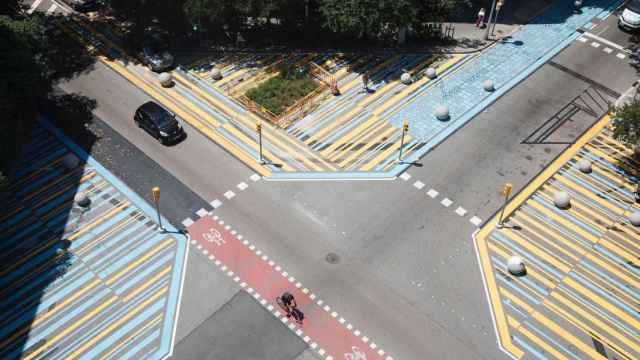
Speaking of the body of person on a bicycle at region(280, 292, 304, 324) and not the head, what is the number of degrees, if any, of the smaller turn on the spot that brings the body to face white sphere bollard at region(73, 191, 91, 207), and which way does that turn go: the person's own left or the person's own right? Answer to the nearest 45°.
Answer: approximately 180°

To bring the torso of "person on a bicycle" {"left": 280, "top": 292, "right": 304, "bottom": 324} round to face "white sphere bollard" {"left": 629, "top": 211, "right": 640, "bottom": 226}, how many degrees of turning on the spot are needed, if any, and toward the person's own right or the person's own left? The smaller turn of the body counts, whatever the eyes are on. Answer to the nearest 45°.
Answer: approximately 45° to the person's own left

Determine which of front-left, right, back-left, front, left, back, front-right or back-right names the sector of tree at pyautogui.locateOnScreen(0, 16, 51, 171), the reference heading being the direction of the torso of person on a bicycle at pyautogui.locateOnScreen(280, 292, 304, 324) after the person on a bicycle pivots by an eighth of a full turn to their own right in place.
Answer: back-right

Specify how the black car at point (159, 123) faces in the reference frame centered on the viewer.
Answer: facing the viewer and to the right of the viewer

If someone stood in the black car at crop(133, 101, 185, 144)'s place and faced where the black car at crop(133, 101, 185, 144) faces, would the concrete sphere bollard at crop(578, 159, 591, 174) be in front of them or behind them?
in front

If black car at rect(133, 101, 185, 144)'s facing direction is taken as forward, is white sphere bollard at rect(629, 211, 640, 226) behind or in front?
in front

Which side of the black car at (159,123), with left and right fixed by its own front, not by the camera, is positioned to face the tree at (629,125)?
front

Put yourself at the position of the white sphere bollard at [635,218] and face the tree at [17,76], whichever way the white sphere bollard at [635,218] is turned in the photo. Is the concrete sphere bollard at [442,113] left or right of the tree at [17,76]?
right

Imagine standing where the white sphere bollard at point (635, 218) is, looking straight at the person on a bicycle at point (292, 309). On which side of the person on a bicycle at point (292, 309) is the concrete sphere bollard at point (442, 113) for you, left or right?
right

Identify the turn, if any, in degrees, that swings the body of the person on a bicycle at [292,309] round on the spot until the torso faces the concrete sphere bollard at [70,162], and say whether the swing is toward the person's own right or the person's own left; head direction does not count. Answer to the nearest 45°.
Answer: approximately 180°

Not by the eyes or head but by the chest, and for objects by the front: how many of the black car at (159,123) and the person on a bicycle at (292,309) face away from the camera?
0

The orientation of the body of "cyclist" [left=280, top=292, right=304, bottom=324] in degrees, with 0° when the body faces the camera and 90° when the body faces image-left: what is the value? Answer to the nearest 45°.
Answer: approximately 315°

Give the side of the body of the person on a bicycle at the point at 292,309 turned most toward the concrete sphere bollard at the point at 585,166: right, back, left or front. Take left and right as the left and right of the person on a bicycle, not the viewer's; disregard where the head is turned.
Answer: left

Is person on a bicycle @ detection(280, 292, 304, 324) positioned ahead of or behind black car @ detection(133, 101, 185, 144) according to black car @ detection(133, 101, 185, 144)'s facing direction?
ahead
